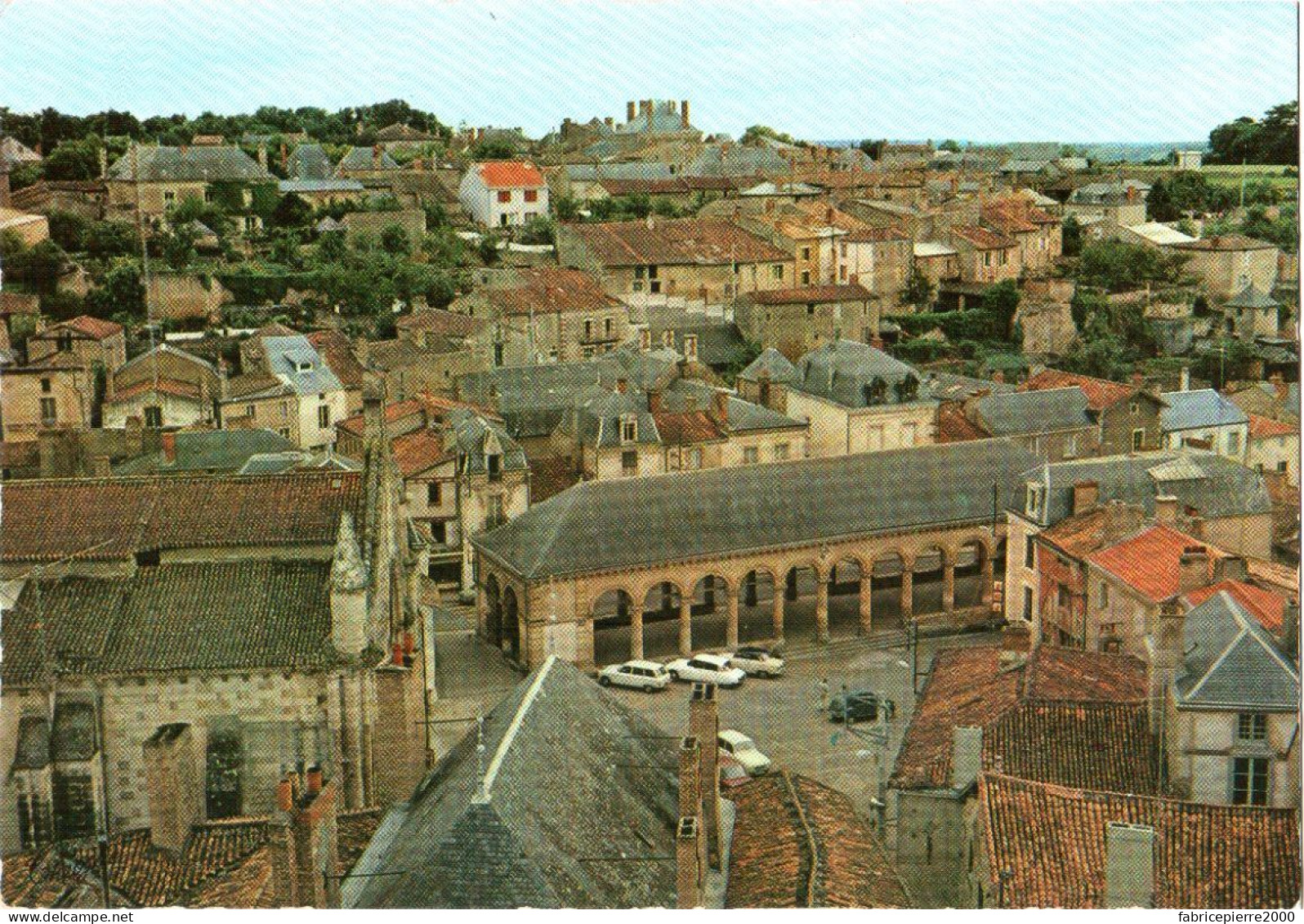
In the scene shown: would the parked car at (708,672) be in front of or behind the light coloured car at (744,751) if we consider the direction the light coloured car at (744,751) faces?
behind

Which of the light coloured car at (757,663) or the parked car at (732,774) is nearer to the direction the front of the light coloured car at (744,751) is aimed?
the parked car

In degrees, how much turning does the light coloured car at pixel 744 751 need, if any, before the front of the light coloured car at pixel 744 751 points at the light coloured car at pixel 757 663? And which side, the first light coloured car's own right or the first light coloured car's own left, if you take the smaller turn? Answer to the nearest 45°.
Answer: approximately 135° to the first light coloured car's own left

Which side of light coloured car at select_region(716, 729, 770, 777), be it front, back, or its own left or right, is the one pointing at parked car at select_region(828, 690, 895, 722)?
left

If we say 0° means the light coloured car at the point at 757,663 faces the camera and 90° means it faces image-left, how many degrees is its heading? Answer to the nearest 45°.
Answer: approximately 315°

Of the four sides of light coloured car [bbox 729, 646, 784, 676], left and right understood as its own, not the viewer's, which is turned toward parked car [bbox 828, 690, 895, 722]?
front

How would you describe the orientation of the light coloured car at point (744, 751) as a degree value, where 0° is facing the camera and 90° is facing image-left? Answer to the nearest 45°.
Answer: approximately 315°

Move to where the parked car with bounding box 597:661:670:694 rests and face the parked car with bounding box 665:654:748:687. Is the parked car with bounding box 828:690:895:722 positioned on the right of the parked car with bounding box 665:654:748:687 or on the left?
right
